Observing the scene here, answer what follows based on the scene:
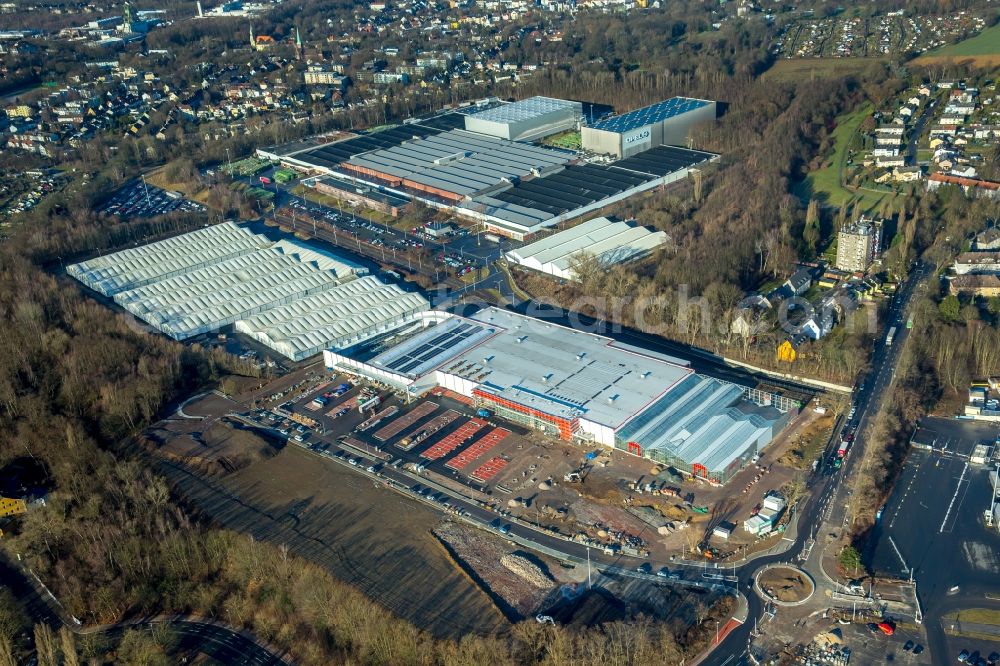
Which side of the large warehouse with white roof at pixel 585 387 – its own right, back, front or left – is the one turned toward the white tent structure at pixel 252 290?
right

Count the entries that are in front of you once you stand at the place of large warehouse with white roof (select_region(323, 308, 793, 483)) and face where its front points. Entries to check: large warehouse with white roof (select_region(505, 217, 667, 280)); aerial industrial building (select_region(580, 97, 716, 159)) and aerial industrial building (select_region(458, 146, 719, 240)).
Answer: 0

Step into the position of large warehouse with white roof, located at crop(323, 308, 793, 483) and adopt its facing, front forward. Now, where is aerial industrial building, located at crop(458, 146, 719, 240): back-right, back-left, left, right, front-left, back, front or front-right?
back-right

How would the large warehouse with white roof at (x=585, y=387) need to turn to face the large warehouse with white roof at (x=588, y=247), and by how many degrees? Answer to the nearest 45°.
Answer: approximately 135° to its right

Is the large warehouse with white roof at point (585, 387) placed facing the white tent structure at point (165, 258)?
no

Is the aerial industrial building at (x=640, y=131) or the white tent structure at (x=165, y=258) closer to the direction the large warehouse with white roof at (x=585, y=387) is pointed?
the white tent structure

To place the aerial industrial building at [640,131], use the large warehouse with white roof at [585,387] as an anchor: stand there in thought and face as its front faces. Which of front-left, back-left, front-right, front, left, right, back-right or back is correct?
back-right

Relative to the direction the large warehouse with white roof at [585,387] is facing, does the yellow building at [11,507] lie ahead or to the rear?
ahead

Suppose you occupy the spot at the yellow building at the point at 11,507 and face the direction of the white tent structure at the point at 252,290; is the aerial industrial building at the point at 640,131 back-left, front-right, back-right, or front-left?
front-right

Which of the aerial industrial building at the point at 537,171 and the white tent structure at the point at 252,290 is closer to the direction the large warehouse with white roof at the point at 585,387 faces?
the white tent structure

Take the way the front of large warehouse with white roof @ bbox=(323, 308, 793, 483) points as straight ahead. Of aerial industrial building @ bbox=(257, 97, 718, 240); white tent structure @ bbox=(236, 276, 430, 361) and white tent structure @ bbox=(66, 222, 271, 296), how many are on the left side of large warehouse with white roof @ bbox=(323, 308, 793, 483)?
0

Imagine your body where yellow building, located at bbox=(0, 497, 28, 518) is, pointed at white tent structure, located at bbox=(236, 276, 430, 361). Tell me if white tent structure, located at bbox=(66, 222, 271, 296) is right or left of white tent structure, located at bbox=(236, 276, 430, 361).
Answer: left

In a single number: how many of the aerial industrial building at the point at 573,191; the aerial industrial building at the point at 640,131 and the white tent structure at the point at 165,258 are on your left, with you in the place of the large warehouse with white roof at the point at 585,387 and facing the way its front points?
0

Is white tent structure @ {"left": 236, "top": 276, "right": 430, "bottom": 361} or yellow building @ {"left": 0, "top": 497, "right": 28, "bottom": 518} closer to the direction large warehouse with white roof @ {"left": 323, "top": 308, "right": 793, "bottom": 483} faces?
the yellow building

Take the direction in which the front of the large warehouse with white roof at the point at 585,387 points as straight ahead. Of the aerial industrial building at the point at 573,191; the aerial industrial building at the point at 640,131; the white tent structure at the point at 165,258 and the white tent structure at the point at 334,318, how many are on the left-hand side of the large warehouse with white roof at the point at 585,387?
0
